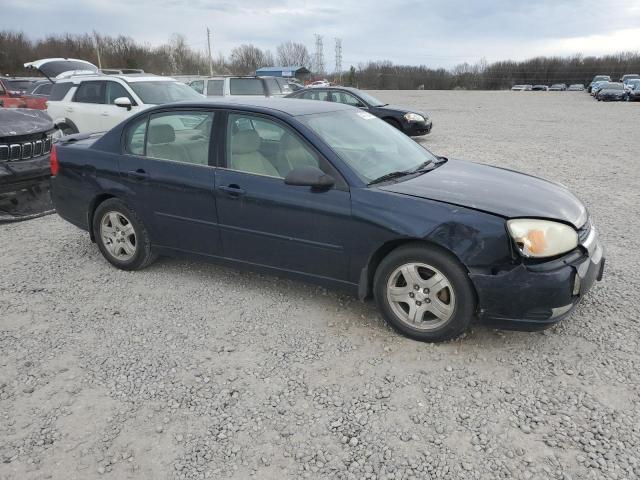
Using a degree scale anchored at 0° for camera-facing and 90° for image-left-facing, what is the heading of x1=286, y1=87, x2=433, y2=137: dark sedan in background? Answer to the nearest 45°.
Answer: approximately 315°

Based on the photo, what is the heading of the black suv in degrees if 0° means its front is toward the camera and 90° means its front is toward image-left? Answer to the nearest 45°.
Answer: approximately 315°

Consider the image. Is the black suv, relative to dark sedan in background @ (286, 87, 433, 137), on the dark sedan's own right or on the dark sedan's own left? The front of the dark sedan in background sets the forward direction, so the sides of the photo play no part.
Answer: on the dark sedan's own right

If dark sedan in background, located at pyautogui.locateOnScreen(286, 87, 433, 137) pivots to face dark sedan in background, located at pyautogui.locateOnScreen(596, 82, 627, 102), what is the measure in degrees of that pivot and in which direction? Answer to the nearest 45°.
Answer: approximately 90° to its left

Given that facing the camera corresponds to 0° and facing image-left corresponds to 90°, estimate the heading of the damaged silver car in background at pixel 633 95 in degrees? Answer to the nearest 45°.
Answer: approximately 45°

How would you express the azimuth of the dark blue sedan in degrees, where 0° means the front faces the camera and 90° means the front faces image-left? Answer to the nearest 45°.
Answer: approximately 315°

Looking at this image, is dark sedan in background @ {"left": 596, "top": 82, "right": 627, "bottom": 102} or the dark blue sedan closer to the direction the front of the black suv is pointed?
the dark blue sedan
